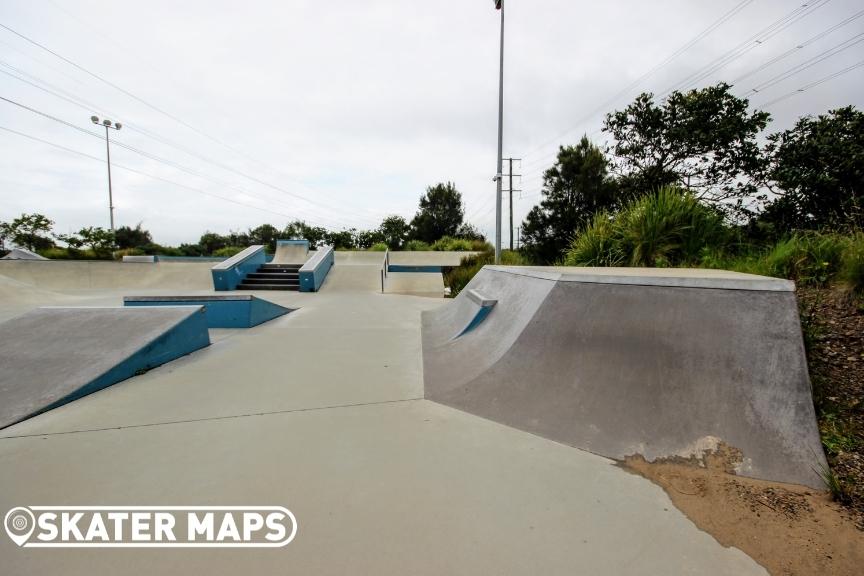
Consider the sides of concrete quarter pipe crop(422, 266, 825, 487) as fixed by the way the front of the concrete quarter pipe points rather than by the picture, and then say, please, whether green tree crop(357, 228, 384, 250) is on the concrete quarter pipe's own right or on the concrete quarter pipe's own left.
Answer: on the concrete quarter pipe's own right

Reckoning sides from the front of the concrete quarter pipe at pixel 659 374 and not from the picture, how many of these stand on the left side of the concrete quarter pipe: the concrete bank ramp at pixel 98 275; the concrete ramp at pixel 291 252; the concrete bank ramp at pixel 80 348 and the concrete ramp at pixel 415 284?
0

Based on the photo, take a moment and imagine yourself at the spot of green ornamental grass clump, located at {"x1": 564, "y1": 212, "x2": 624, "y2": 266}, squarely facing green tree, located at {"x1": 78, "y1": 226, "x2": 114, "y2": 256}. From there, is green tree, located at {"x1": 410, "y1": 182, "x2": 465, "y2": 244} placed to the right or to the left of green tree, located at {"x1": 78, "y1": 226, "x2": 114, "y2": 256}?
right

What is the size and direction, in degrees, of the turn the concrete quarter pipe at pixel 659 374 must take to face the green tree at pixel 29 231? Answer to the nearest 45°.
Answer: approximately 45° to its right

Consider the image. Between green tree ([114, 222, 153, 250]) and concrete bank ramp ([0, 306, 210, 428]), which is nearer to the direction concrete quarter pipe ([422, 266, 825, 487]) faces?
the concrete bank ramp

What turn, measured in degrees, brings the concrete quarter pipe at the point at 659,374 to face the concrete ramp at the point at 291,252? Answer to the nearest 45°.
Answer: approximately 90° to its right

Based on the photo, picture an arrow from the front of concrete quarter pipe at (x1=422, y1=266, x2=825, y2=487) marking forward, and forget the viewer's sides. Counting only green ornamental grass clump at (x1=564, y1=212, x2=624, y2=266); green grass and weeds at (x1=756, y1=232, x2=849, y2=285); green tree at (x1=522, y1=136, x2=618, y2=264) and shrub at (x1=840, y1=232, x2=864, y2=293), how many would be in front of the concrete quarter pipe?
0

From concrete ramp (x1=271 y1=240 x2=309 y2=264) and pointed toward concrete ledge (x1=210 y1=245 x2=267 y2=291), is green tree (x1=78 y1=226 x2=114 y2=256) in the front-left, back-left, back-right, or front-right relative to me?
back-right

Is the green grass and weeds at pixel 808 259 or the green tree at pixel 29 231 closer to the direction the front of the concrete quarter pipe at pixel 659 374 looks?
the green tree

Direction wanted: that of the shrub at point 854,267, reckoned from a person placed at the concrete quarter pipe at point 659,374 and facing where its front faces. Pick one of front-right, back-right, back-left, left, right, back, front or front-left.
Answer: back

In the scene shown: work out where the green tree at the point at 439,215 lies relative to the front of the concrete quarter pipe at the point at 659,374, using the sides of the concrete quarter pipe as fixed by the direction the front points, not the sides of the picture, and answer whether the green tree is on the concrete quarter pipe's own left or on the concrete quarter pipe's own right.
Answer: on the concrete quarter pipe's own right

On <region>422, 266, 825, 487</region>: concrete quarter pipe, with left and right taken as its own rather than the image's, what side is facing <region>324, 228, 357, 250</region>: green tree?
right

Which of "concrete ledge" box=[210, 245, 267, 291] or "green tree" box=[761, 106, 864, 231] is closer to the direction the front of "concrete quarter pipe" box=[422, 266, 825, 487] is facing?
the concrete ledge

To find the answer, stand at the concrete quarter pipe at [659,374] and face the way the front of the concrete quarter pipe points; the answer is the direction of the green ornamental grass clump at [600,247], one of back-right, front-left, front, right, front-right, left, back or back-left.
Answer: back-right

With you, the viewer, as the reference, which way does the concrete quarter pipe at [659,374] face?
facing the viewer and to the left of the viewer
